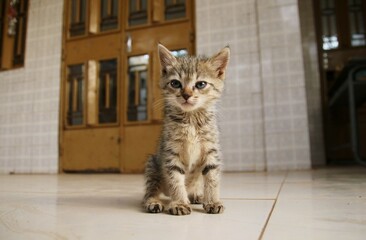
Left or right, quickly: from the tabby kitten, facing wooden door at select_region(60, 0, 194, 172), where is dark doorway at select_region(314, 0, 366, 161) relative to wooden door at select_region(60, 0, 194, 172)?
right

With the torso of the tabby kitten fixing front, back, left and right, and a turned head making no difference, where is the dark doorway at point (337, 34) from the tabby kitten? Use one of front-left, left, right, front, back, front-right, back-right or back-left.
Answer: back-left

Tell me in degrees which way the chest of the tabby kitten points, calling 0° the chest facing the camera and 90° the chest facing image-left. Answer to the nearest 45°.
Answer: approximately 0°

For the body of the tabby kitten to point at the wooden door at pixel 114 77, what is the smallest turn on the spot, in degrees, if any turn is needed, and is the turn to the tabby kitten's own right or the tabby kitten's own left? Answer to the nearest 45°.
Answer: approximately 180°
